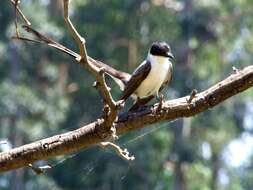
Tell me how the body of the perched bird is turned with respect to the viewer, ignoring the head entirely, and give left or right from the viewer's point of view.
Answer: facing the viewer and to the right of the viewer
